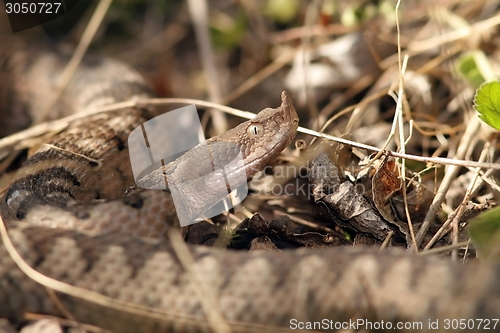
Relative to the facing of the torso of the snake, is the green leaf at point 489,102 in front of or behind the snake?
in front

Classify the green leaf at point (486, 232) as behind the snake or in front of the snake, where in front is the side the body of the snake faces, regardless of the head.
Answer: in front

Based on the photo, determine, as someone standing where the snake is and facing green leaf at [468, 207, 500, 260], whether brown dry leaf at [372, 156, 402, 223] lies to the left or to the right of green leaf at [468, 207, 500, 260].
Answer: left

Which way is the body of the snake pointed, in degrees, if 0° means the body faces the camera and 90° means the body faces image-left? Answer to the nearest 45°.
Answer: approximately 270°
